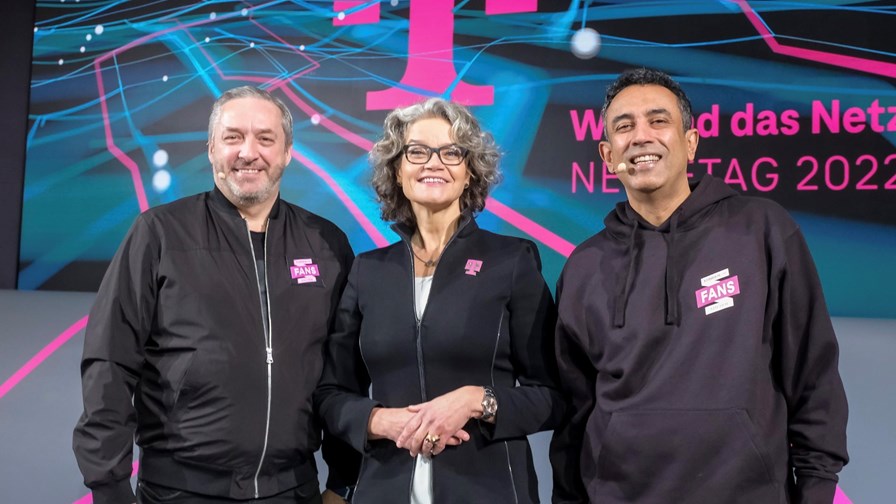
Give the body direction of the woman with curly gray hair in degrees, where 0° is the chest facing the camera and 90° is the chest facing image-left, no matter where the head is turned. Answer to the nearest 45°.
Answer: approximately 0°

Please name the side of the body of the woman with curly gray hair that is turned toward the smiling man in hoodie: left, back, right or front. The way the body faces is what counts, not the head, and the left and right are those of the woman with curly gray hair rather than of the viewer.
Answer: left

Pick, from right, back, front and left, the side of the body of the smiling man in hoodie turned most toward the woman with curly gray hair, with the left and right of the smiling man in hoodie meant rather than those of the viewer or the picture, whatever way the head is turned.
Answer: right

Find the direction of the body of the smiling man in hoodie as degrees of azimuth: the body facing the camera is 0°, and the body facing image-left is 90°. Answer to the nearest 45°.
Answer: approximately 0°

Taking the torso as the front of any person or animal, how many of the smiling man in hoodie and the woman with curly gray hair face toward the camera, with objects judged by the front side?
2
